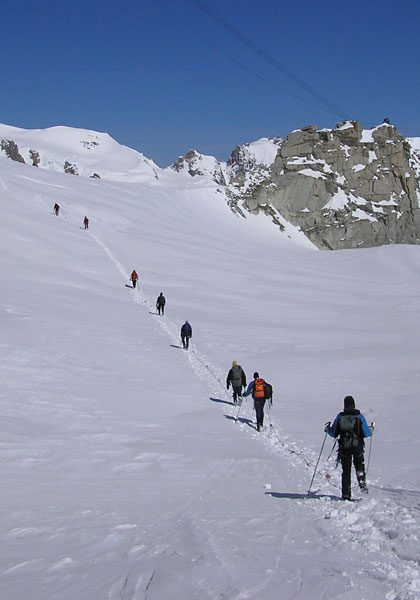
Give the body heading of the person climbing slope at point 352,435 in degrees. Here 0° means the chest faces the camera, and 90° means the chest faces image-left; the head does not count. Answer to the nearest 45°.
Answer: approximately 180°

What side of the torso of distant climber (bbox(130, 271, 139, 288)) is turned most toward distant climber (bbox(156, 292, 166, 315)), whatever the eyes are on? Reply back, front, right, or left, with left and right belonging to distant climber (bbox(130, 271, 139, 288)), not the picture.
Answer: back

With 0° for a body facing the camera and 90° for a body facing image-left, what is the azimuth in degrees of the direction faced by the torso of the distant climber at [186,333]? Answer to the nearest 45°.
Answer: approximately 180°

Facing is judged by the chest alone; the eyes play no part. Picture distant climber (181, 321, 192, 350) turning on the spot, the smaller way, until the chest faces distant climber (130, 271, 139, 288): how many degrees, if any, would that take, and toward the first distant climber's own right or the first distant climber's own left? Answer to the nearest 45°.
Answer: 0° — they already face them

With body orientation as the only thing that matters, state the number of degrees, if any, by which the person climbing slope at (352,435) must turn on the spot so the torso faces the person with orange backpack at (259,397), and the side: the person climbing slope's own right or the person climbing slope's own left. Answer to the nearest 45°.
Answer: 0° — they already face them

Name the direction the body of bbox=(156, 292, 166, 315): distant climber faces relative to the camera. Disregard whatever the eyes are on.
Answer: away from the camera

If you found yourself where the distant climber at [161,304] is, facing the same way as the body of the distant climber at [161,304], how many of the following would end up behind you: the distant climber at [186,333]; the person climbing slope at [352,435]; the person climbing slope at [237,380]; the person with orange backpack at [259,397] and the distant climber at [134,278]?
4

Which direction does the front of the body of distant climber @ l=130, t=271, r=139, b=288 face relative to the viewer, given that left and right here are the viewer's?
facing away from the viewer

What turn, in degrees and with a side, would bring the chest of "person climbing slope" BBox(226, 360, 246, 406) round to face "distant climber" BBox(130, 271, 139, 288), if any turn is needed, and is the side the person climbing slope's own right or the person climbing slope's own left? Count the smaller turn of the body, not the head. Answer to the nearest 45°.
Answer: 0° — they already face them

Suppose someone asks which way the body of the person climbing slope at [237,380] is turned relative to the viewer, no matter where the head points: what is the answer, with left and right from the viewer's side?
facing away from the viewer
